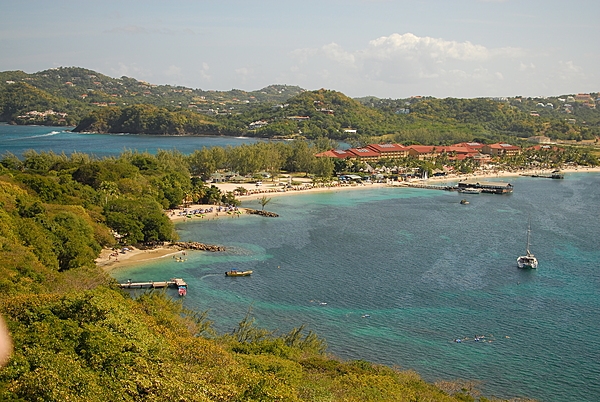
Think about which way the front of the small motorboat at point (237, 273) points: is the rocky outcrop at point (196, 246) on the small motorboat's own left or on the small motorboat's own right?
on the small motorboat's own left

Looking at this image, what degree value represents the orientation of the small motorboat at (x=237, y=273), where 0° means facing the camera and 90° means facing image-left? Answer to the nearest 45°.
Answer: approximately 270°

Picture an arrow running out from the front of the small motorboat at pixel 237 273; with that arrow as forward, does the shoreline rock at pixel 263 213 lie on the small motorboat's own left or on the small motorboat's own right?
on the small motorboat's own left

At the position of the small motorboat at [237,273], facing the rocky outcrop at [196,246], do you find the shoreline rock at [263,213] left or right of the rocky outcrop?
right
